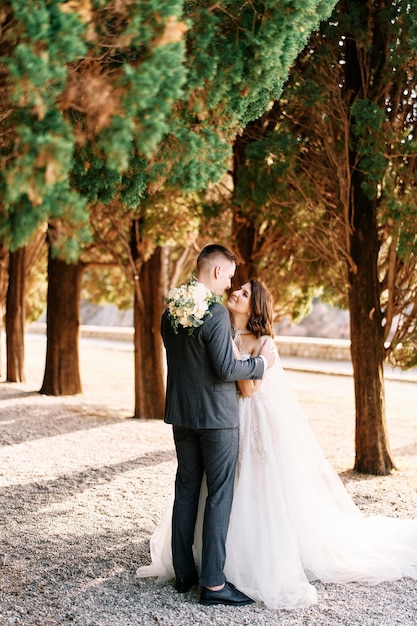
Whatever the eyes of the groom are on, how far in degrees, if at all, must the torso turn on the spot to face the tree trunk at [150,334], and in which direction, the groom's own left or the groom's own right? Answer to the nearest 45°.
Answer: approximately 45° to the groom's own left

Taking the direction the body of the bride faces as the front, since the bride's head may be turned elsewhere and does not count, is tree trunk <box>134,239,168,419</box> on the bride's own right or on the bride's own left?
on the bride's own right

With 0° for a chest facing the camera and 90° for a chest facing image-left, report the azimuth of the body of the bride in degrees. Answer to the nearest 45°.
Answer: approximately 45°

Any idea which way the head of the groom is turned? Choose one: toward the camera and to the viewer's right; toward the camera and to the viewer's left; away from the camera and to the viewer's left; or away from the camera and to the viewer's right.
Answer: away from the camera and to the viewer's right

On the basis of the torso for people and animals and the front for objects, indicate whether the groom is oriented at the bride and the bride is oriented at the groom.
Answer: yes

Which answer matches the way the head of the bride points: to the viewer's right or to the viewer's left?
to the viewer's left

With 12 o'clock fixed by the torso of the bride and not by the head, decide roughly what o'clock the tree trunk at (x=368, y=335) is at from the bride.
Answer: The tree trunk is roughly at 5 o'clock from the bride.

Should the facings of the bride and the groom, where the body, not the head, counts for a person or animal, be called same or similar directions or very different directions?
very different directions

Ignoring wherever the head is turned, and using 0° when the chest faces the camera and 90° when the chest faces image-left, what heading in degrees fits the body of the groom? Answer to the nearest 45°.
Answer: approximately 225°

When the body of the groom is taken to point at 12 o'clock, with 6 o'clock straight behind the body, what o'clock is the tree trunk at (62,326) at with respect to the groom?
The tree trunk is roughly at 10 o'clock from the groom.
